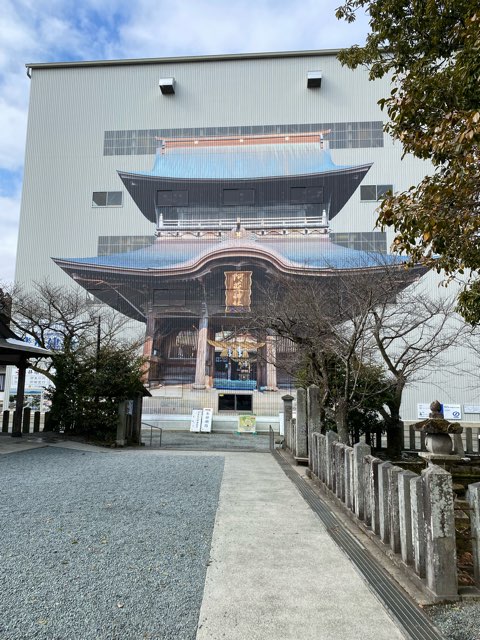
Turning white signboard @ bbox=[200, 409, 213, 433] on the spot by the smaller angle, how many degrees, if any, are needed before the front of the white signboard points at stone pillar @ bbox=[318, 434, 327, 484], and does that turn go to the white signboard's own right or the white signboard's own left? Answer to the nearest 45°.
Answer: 0° — it already faces it

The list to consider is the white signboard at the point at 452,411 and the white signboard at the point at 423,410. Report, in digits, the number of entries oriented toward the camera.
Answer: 2

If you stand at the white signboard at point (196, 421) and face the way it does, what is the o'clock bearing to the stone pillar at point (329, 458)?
The stone pillar is roughly at 12 o'clock from the white signboard.

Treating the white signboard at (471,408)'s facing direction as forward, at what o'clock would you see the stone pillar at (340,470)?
The stone pillar is roughly at 12 o'clock from the white signboard.

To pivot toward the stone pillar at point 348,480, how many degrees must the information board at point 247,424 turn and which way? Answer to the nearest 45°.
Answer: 0° — it already faces it

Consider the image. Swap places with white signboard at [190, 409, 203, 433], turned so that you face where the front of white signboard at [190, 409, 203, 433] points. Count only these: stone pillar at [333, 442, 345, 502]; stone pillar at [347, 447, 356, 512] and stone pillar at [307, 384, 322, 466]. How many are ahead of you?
3

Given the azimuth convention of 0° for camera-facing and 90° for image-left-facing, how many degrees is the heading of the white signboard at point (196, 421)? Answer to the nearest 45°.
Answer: approximately 0°
